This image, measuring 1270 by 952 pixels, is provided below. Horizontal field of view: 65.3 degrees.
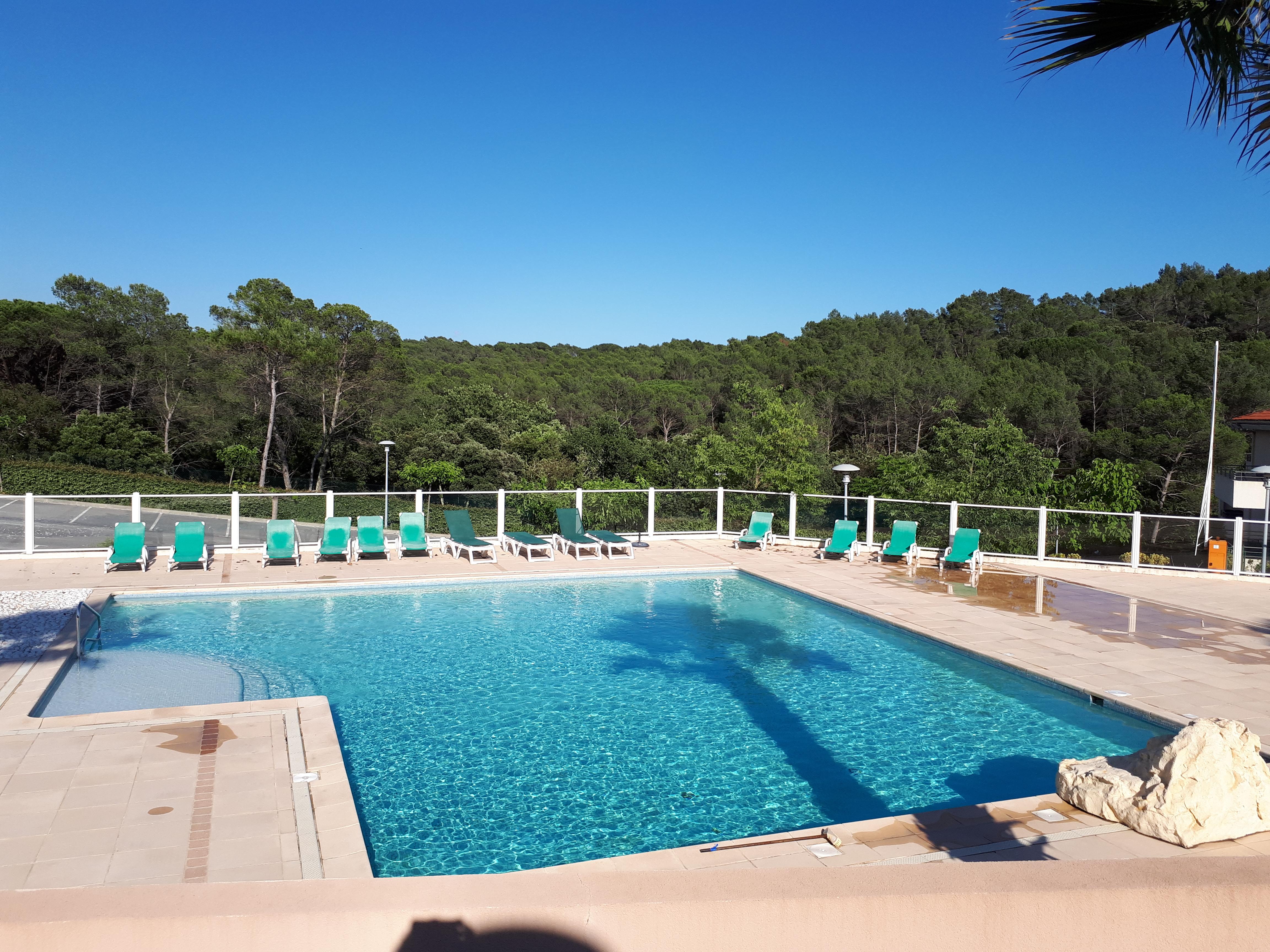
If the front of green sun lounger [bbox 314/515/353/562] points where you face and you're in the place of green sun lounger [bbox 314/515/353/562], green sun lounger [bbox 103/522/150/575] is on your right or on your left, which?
on your right

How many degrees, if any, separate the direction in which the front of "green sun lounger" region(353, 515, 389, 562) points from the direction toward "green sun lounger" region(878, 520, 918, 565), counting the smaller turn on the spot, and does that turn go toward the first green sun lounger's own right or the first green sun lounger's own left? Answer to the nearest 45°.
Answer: approximately 90° to the first green sun lounger's own left

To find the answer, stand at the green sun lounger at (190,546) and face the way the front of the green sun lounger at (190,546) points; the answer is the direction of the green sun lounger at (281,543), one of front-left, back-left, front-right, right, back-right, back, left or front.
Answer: left

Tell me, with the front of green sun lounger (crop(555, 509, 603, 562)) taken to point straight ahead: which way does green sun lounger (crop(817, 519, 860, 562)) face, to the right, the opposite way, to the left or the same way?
to the right

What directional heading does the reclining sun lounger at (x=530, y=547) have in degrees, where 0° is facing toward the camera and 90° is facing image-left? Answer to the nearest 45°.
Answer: approximately 315°

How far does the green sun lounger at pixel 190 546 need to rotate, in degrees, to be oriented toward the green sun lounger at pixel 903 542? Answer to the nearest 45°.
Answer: approximately 90° to its left

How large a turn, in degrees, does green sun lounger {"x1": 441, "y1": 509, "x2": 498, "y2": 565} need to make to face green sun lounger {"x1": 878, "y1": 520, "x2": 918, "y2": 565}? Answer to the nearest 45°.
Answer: approximately 45° to its left

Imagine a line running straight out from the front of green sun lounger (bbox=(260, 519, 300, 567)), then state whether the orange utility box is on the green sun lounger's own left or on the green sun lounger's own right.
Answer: on the green sun lounger's own left

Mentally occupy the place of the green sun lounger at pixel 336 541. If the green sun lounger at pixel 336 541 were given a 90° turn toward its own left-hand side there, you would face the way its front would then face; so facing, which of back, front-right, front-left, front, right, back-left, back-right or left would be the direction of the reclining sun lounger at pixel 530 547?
front

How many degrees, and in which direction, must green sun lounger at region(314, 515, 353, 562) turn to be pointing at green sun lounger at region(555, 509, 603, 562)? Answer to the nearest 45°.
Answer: approximately 90° to its left
